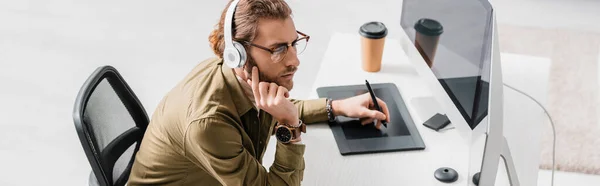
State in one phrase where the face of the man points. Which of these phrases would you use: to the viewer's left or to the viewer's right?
to the viewer's right

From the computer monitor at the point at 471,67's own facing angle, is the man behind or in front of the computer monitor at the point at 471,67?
in front

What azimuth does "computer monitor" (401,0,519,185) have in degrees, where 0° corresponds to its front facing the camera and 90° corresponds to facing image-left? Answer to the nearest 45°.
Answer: approximately 45°

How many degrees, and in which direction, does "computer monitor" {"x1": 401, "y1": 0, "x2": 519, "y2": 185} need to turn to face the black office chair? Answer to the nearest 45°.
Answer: approximately 45° to its right
